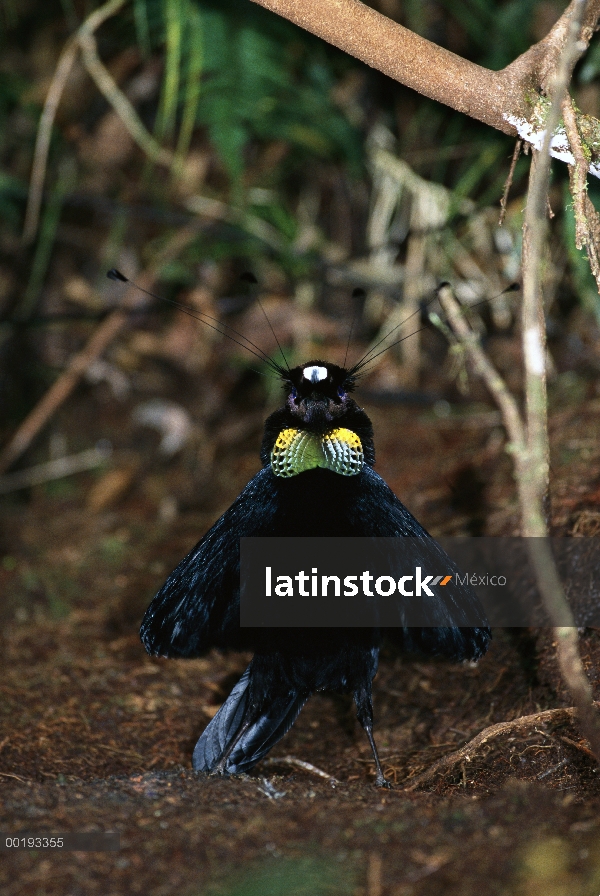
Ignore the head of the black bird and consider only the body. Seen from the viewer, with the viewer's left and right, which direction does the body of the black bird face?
facing the viewer

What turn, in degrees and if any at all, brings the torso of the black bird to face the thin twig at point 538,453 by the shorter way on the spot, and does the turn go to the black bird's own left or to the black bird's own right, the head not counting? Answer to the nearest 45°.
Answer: approximately 45° to the black bird's own left
